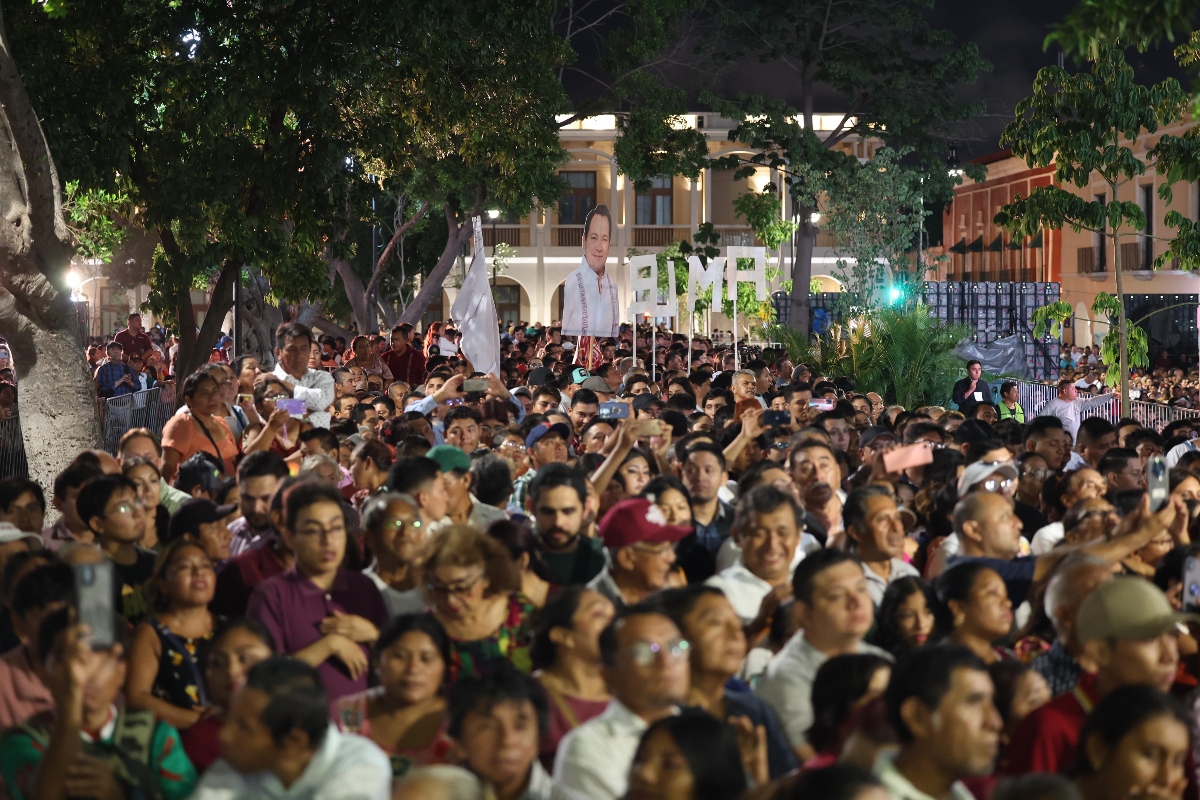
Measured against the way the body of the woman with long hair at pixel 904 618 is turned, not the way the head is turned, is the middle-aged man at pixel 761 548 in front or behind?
behind

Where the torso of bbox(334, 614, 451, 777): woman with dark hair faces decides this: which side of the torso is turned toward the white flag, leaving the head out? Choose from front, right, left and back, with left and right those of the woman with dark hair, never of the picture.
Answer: back

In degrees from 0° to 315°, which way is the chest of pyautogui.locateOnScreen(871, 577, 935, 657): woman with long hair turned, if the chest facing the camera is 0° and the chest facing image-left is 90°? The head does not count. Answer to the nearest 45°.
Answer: approximately 315°

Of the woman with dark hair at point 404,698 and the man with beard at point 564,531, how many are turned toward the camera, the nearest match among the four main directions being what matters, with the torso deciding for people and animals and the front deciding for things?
2

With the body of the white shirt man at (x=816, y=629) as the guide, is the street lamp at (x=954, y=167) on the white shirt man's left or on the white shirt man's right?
on the white shirt man's left

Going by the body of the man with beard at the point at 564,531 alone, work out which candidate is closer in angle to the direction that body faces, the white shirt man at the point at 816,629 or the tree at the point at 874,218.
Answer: the white shirt man

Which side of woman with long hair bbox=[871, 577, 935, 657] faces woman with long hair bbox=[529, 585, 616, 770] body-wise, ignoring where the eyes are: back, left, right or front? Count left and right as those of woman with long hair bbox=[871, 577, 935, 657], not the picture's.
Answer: right
